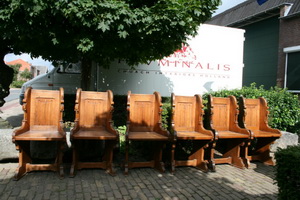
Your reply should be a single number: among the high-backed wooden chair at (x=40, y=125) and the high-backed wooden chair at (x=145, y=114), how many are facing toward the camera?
2

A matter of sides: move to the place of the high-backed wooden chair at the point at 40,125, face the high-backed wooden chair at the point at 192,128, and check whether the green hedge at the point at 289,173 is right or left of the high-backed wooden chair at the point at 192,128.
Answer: right

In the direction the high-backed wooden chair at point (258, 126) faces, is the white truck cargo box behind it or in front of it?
behind

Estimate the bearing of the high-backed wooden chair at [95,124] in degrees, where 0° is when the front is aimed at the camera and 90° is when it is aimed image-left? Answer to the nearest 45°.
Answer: approximately 0°

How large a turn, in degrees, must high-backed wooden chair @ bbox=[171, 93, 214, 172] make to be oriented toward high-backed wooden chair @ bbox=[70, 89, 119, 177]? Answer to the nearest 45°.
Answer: approximately 135° to its right

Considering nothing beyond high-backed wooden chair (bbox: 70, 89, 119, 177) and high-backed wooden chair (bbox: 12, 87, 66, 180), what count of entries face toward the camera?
2

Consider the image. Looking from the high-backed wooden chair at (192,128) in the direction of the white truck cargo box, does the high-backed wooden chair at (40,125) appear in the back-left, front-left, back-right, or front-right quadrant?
back-left

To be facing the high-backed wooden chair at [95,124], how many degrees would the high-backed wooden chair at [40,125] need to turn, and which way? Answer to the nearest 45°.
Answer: approximately 90° to its left

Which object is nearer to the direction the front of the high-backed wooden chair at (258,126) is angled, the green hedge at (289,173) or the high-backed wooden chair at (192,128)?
the green hedge

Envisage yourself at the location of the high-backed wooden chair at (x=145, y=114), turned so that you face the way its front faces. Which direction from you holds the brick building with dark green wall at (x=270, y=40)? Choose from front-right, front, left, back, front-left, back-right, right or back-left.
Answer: back-left
